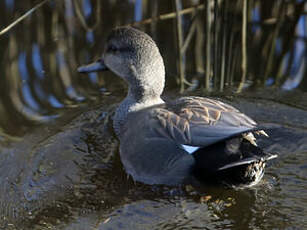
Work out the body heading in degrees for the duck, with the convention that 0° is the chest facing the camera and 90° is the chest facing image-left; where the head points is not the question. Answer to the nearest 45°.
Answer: approximately 135°
